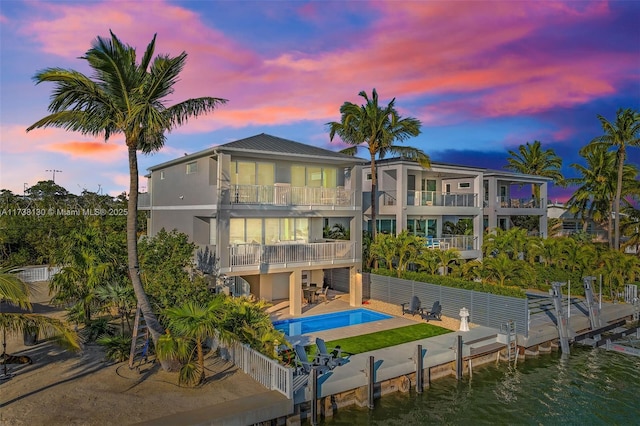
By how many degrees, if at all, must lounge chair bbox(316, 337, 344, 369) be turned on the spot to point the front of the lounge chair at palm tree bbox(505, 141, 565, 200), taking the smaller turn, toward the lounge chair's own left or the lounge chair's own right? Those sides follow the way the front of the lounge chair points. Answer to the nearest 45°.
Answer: approximately 90° to the lounge chair's own left

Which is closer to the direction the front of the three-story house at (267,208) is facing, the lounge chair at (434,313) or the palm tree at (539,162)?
the lounge chair

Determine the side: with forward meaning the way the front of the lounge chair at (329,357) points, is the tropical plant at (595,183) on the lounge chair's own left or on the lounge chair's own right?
on the lounge chair's own left

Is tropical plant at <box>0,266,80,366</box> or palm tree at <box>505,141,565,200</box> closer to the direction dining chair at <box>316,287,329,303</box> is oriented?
the tropical plant

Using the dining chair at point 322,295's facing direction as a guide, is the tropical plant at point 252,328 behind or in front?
in front

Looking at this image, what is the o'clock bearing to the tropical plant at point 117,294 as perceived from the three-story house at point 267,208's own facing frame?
The tropical plant is roughly at 3 o'clock from the three-story house.

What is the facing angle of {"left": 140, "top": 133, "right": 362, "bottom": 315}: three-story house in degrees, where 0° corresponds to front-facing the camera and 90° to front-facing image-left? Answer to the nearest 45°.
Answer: approximately 315°

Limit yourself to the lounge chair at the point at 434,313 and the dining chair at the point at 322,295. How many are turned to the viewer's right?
0

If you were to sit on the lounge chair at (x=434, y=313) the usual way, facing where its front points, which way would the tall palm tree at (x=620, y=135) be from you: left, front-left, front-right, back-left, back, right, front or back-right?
back

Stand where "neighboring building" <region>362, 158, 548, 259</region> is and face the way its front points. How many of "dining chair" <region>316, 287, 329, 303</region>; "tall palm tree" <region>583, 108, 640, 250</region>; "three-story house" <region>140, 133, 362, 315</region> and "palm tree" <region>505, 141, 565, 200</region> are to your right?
2

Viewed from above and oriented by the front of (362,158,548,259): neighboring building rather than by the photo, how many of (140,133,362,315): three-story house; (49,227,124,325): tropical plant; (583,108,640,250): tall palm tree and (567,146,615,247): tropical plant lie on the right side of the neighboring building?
2

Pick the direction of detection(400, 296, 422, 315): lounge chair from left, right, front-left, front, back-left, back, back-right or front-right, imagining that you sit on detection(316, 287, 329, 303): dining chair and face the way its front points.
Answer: left

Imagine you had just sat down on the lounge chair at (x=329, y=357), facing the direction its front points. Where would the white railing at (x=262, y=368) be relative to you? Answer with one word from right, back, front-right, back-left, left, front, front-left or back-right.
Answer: right

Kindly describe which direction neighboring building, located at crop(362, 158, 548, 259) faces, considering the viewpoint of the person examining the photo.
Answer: facing the viewer and to the right of the viewer

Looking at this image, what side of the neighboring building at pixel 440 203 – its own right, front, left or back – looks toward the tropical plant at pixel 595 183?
left
